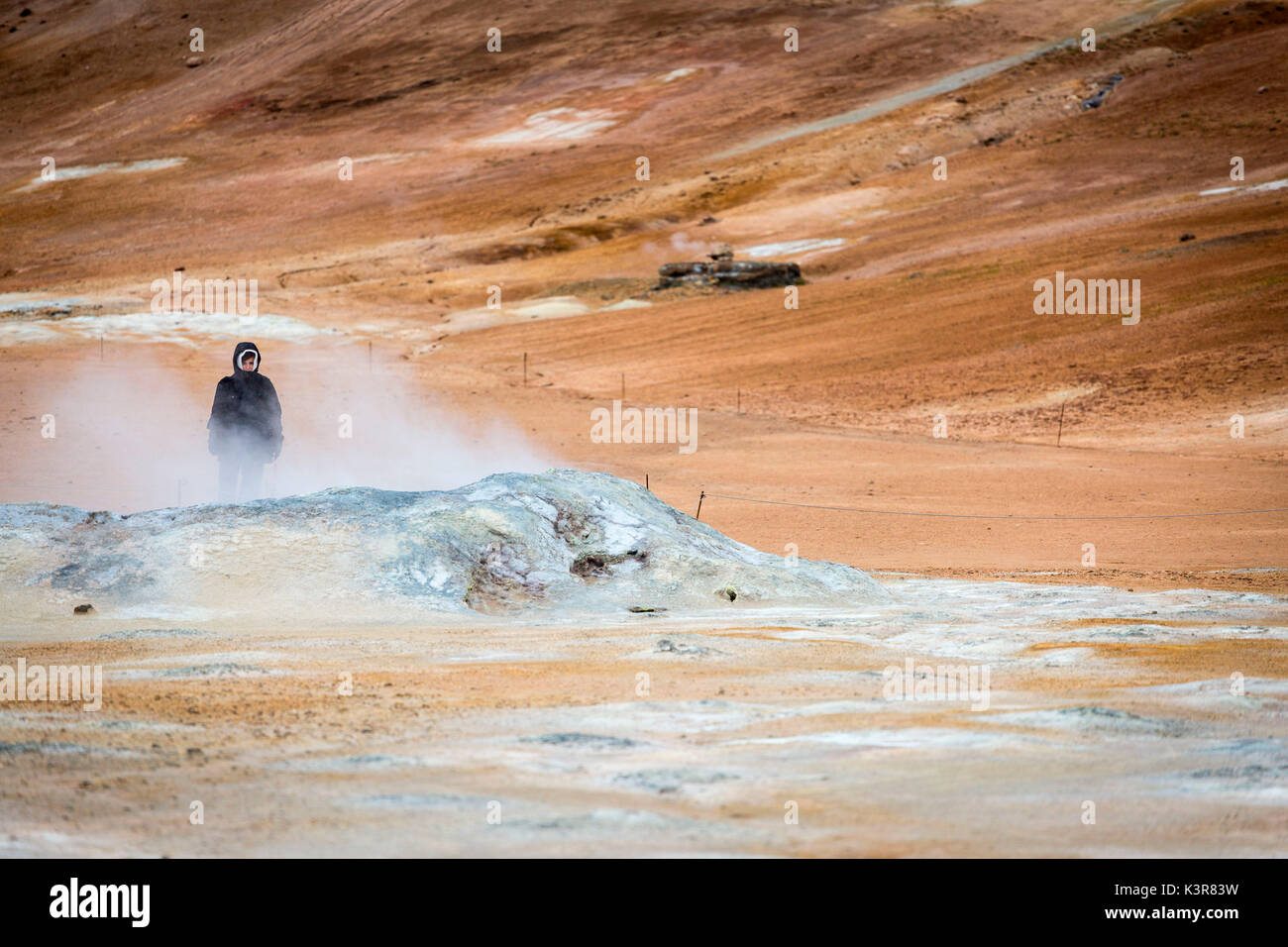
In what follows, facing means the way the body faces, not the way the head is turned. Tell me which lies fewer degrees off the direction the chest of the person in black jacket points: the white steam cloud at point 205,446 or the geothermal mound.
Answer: the geothermal mound

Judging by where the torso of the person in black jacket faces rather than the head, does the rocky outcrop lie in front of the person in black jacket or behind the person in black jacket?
behind

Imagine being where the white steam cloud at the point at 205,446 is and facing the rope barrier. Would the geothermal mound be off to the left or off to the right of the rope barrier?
right

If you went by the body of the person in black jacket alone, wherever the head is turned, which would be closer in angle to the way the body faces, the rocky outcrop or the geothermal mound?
the geothermal mound

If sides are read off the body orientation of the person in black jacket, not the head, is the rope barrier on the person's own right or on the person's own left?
on the person's own left

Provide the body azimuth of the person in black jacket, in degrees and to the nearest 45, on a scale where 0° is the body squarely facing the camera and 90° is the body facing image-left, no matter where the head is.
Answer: approximately 0°
